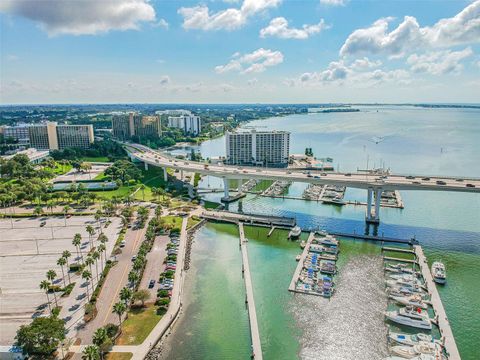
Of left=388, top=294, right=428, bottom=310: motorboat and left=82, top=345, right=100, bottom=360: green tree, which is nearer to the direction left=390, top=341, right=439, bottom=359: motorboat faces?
the green tree

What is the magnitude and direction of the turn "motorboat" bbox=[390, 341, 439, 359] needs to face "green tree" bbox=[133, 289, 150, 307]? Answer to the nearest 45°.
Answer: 0° — it already faces it

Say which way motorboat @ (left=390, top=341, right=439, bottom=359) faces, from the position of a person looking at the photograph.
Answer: facing to the left of the viewer

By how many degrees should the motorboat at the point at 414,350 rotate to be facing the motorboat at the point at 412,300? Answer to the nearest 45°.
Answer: approximately 90° to its right

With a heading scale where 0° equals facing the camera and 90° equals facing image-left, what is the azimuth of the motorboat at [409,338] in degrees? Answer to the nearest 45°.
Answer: approximately 90°

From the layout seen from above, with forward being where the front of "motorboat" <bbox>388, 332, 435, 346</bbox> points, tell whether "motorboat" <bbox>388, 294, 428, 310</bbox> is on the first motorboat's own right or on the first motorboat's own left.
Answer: on the first motorboat's own right

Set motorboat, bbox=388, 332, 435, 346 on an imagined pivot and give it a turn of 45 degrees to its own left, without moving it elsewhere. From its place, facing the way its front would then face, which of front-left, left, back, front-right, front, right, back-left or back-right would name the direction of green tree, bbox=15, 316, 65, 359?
front

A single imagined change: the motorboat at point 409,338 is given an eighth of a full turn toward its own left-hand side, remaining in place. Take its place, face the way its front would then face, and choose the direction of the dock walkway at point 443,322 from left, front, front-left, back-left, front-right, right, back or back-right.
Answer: back

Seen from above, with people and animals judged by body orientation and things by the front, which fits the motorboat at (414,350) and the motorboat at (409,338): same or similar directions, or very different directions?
same or similar directions

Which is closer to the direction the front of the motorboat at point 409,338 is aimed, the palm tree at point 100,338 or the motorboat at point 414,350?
the palm tree

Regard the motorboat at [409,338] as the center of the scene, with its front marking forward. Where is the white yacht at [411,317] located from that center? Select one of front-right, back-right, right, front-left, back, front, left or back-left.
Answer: right

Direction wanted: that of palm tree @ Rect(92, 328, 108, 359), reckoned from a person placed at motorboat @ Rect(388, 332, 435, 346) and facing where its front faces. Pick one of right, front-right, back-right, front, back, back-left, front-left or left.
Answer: front-left

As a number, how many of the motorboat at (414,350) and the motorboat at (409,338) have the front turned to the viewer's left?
2
